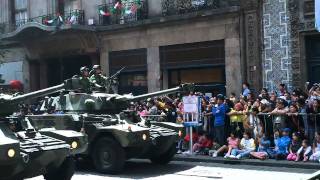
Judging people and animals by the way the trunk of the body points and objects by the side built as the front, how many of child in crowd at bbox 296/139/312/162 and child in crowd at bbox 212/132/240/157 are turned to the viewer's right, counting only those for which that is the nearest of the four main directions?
0

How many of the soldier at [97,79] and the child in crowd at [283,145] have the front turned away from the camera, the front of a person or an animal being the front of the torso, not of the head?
0

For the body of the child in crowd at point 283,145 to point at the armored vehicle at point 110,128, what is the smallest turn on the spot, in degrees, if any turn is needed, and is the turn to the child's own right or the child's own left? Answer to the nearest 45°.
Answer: approximately 45° to the child's own right

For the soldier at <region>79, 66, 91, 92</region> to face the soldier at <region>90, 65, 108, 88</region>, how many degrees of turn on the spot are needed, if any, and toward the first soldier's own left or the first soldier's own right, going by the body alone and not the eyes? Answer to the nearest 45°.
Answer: approximately 90° to the first soldier's own left

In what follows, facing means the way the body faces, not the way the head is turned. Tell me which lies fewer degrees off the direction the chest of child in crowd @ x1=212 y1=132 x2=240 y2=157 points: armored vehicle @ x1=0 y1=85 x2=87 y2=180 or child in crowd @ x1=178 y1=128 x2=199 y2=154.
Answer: the armored vehicle

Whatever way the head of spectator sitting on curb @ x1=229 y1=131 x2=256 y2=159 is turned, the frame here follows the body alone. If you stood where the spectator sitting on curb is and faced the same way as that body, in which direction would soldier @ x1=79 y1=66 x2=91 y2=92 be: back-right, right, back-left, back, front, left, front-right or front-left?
front-right

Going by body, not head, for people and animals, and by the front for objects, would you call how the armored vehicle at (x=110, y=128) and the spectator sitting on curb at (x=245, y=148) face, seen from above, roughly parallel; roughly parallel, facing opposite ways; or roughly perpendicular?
roughly perpendicular

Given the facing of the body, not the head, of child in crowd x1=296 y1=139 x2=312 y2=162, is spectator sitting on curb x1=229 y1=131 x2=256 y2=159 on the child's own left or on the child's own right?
on the child's own right
